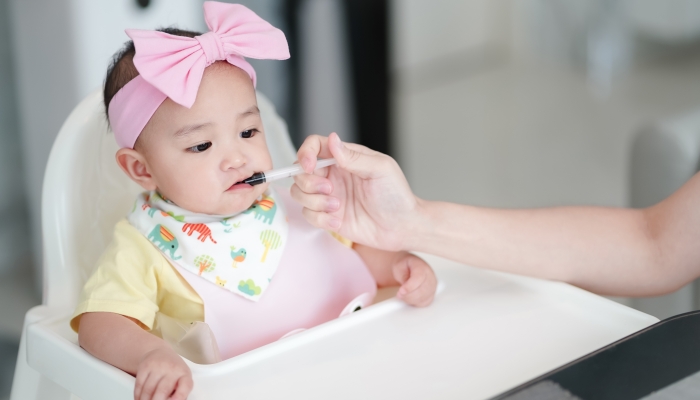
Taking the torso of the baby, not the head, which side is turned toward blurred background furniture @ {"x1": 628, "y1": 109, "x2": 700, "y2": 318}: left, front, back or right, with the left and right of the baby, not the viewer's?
left

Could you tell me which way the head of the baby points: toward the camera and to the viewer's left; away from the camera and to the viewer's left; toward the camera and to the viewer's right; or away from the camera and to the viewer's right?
toward the camera and to the viewer's right

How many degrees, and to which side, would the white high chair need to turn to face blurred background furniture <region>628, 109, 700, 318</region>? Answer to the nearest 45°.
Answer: approximately 90° to its left

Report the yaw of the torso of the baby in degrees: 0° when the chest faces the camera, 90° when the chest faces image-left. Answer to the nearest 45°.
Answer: approximately 315°
